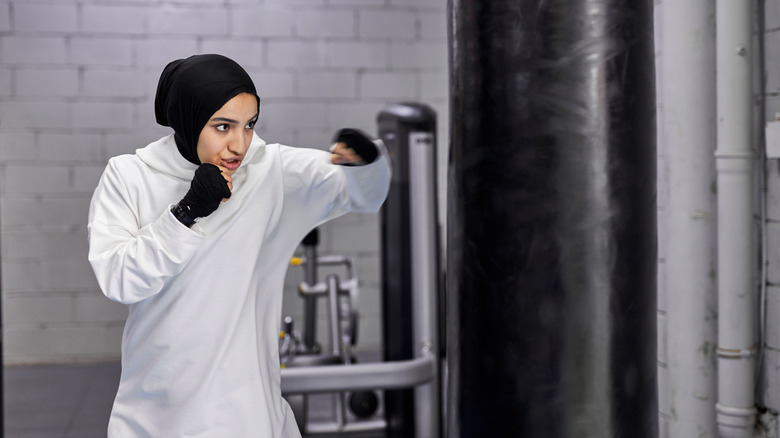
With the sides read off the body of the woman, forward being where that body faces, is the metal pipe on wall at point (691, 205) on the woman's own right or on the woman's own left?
on the woman's own left

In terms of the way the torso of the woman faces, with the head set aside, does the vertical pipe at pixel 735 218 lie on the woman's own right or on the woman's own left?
on the woman's own left

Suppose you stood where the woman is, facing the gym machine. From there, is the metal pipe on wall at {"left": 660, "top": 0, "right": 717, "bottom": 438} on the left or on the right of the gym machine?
right

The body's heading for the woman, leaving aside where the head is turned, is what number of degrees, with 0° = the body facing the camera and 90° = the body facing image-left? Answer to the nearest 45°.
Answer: approximately 315°

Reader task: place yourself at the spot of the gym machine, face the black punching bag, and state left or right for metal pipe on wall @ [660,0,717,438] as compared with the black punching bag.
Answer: left

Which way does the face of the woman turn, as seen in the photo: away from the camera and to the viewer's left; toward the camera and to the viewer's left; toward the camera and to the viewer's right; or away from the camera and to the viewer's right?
toward the camera and to the viewer's right

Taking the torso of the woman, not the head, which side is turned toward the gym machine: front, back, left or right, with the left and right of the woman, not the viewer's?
left

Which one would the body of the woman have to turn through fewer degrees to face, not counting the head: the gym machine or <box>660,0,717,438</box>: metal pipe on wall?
the metal pipe on wall

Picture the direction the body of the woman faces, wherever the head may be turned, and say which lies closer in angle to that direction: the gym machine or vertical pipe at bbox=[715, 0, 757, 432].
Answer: the vertical pipe
